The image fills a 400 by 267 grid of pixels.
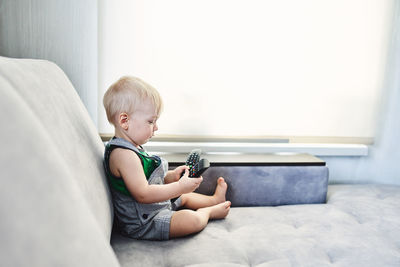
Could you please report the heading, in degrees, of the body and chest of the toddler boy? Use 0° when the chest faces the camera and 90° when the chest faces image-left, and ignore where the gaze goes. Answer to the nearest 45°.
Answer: approximately 270°

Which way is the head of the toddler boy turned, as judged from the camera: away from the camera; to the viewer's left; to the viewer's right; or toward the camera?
to the viewer's right

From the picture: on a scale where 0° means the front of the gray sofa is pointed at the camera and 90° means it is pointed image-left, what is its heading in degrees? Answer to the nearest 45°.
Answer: approximately 270°
